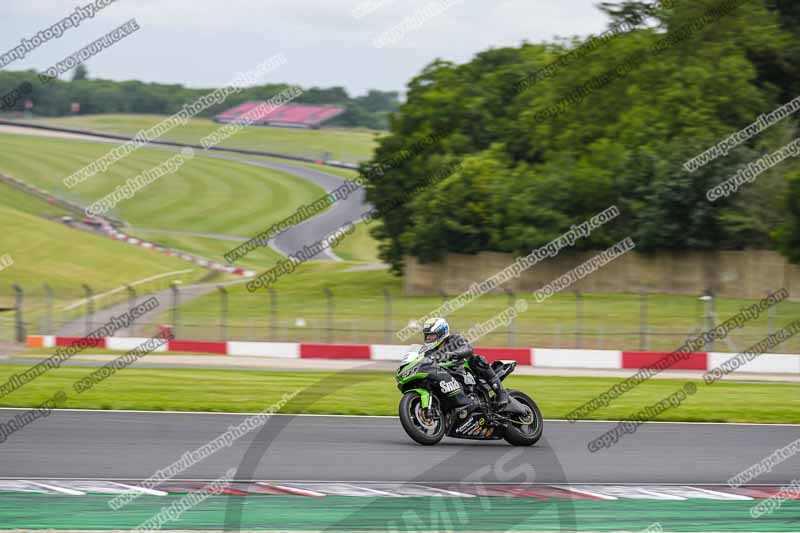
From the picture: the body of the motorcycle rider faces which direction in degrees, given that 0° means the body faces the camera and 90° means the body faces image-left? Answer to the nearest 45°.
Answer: approximately 90°

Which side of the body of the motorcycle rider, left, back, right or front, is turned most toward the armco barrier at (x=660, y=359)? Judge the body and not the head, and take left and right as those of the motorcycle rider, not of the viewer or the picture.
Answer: right
